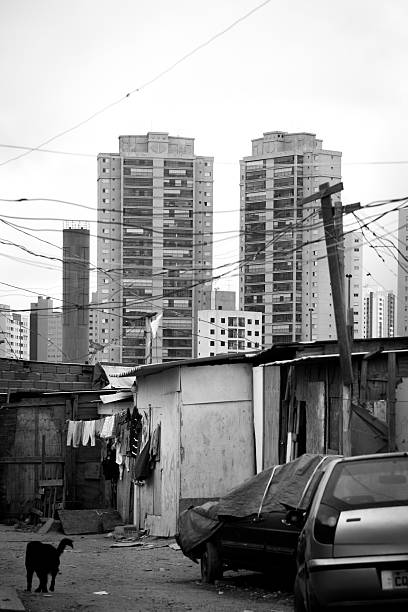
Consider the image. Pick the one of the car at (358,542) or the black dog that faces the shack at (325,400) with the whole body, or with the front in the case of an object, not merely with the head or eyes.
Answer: the car

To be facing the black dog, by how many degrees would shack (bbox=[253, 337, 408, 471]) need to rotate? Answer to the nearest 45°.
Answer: approximately 45° to its right

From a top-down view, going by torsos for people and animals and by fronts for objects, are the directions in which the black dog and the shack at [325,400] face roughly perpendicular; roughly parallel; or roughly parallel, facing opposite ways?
roughly perpendicular

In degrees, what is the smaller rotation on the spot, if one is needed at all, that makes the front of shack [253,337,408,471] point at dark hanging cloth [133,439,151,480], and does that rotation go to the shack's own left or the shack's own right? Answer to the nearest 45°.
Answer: approximately 135° to the shack's own right

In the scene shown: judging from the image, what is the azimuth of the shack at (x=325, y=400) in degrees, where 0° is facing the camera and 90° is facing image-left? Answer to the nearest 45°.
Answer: approximately 0°

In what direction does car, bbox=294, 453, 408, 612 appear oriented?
away from the camera

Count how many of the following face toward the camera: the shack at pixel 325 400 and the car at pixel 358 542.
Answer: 1

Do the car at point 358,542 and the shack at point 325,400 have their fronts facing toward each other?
yes

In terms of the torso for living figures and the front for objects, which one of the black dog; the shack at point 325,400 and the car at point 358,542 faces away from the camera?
the car

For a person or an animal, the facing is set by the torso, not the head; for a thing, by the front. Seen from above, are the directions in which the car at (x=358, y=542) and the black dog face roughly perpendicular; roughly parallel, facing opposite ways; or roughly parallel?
roughly perpendicular
